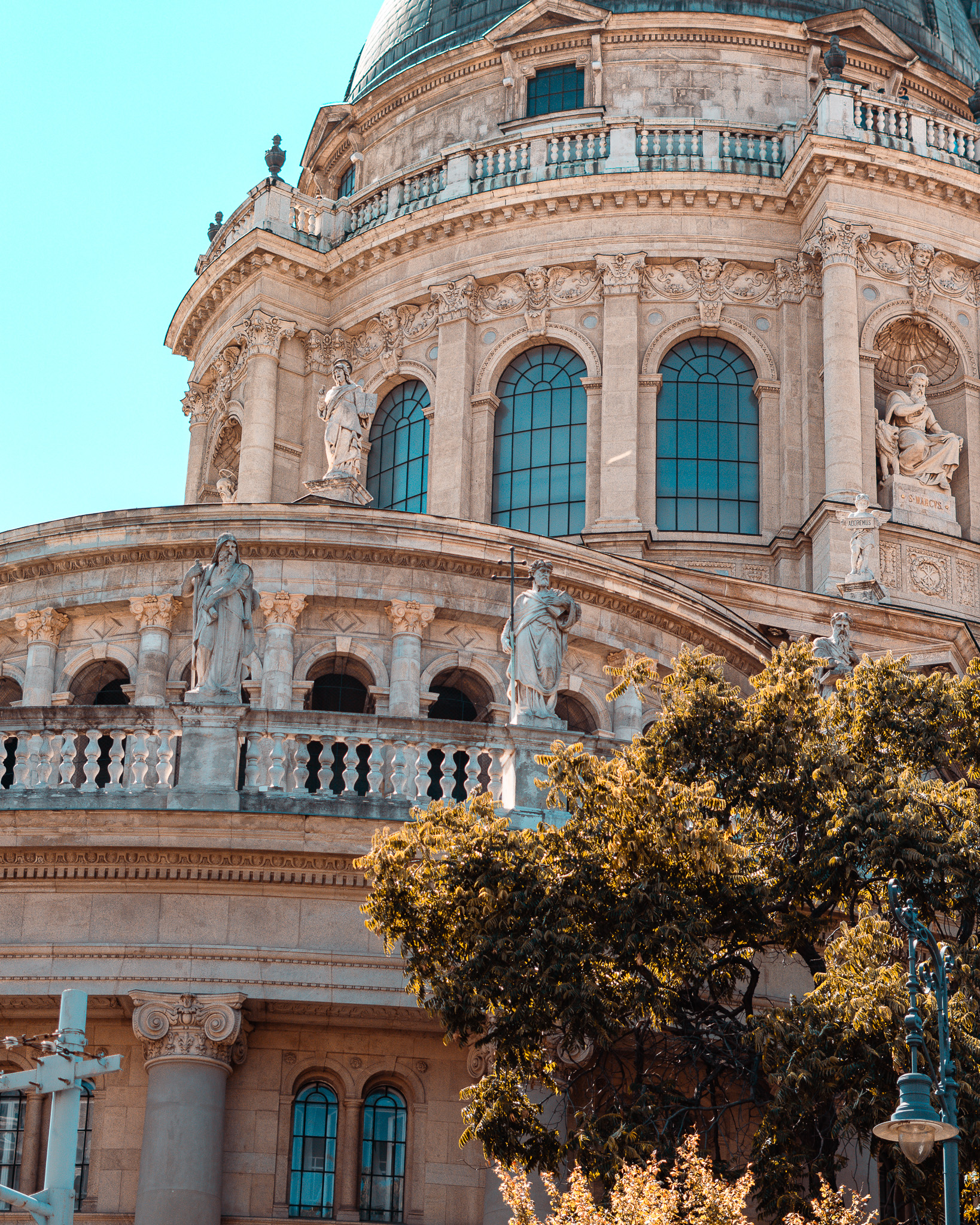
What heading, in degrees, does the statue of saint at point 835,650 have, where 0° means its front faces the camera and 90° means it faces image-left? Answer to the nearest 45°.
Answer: approximately 315°

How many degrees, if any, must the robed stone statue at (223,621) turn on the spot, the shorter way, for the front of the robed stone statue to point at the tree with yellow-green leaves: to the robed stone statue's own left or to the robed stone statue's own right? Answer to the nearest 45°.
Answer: approximately 45° to the robed stone statue's own left

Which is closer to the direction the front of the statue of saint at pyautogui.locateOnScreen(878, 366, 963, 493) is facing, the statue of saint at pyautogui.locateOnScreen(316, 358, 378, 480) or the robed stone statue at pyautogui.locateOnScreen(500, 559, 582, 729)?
the robed stone statue

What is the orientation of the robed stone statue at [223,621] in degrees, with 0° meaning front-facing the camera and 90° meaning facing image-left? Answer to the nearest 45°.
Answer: approximately 0°

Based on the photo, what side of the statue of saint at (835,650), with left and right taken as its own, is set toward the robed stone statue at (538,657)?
right

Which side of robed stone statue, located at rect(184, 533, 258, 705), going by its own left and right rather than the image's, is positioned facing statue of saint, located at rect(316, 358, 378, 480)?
back

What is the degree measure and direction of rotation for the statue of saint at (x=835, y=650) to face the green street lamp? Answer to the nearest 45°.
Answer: approximately 45° to its right

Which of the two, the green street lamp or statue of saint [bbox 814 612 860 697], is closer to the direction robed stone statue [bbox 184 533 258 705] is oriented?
the green street lamp

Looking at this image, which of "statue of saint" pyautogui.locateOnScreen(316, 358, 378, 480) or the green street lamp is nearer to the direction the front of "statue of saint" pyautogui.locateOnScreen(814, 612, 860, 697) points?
the green street lamp

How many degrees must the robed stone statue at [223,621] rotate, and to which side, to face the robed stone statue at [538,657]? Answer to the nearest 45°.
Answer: approximately 90° to its left
